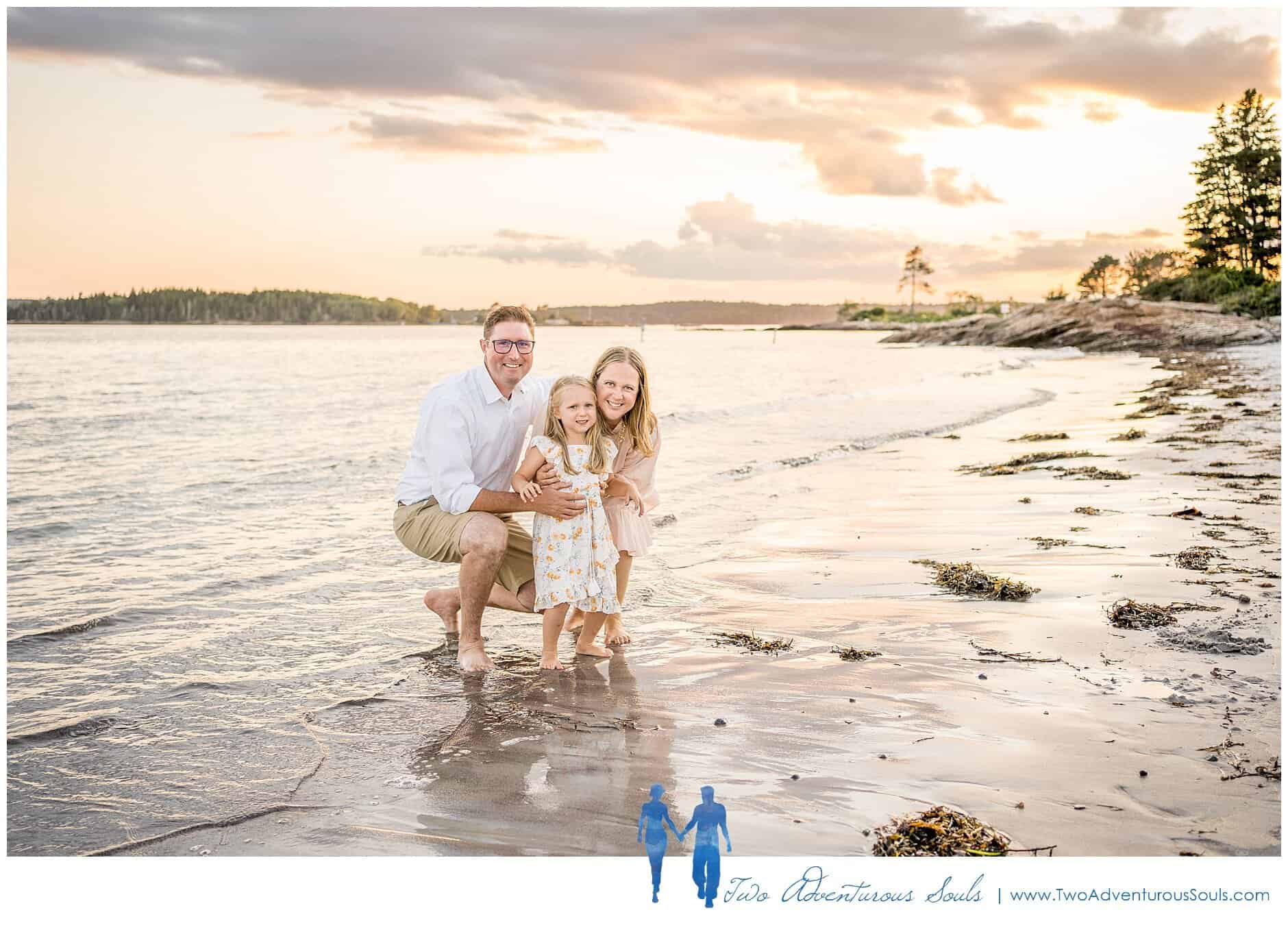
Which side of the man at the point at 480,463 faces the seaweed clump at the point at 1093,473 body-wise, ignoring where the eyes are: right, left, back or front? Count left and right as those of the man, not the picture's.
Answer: left

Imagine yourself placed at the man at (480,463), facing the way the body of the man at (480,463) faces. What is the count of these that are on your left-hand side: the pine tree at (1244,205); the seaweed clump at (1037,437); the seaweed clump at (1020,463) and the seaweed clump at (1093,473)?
4

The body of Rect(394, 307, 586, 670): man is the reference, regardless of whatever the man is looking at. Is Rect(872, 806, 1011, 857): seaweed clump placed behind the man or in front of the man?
in front

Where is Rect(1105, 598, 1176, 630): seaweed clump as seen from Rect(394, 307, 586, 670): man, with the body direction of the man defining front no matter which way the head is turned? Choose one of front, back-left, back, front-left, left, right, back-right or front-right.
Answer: front-left

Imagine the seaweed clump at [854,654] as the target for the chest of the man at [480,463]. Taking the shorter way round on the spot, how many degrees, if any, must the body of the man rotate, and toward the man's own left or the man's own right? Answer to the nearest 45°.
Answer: approximately 45° to the man's own left

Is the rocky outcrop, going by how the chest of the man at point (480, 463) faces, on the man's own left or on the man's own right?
on the man's own left

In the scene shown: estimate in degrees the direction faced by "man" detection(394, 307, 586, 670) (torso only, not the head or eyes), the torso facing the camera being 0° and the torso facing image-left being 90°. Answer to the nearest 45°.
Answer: approximately 315°

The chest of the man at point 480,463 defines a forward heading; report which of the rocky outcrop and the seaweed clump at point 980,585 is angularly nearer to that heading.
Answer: the seaweed clump
